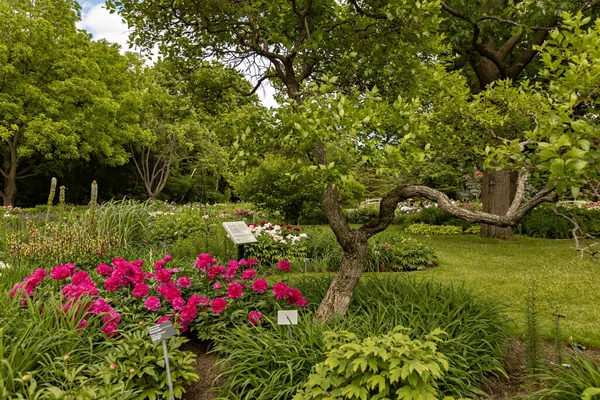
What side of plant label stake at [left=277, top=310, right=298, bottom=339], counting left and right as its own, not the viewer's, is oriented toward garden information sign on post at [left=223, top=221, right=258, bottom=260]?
back

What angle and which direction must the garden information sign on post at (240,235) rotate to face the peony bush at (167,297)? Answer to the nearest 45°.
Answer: approximately 90° to its right

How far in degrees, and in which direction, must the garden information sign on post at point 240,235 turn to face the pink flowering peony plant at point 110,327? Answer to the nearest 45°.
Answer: approximately 90° to its right

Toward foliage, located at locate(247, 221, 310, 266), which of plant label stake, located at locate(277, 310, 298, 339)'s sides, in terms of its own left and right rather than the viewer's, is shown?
back

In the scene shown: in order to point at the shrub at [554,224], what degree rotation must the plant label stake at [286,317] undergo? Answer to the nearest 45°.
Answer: approximately 135° to its left

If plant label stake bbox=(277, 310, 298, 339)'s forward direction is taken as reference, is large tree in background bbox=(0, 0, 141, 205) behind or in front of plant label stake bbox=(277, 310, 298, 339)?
behind

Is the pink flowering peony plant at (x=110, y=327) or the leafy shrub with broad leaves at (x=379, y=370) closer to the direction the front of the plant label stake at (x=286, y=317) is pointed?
the leafy shrub with broad leaves

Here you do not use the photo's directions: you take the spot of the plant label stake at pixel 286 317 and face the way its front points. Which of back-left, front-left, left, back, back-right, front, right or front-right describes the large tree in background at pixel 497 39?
back-left

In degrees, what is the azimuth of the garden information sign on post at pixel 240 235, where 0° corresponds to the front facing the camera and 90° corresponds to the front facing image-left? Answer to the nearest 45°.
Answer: approximately 315°

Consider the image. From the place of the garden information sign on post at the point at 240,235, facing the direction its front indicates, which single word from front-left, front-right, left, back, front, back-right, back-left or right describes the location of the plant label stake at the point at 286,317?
front-right

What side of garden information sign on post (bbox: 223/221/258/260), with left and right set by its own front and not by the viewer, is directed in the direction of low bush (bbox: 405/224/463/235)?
left

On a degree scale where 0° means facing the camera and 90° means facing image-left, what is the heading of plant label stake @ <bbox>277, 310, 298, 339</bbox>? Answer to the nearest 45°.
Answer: approximately 0°

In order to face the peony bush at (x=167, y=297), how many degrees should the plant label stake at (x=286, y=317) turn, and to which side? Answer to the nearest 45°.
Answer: approximately 135° to its right
